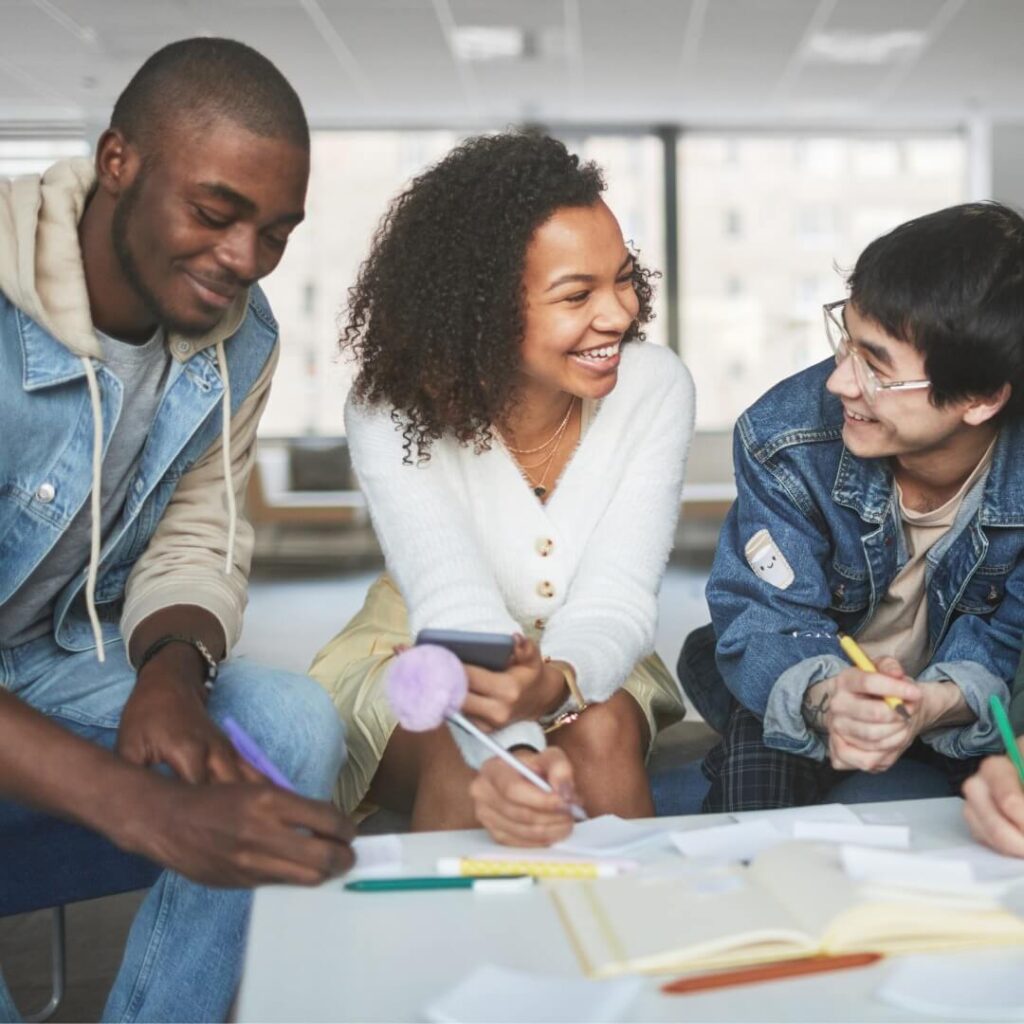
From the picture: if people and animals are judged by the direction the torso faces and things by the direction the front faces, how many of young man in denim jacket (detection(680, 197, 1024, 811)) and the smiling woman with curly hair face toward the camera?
2

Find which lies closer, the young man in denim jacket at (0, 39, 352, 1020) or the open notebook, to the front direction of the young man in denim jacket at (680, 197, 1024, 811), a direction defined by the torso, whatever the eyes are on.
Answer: the open notebook

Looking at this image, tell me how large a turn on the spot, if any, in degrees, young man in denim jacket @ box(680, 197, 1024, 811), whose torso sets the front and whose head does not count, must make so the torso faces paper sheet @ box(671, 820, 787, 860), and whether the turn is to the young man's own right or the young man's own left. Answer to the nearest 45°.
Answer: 0° — they already face it

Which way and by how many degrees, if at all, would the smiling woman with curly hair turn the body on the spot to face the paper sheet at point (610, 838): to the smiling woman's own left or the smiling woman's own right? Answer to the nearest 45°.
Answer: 0° — they already face it

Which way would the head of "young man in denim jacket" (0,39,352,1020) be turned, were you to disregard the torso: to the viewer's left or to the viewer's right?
to the viewer's right

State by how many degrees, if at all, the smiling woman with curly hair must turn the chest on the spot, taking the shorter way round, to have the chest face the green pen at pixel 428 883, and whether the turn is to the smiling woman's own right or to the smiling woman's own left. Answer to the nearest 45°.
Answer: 0° — they already face it

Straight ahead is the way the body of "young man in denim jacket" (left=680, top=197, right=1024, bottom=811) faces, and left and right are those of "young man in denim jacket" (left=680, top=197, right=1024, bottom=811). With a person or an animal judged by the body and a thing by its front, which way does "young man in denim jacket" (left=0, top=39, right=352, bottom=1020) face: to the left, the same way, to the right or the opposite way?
to the left

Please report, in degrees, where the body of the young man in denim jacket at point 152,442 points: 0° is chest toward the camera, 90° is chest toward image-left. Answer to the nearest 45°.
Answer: approximately 315°

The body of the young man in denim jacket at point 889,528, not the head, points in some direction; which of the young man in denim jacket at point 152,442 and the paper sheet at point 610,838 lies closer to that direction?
the paper sheet

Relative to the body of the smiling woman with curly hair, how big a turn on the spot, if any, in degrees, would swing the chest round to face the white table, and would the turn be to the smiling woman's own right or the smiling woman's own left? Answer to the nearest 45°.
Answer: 0° — they already face it

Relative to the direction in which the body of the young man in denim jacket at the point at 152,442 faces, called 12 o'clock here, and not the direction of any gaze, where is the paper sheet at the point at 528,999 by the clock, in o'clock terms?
The paper sheet is roughly at 1 o'clock from the young man in denim jacket.
